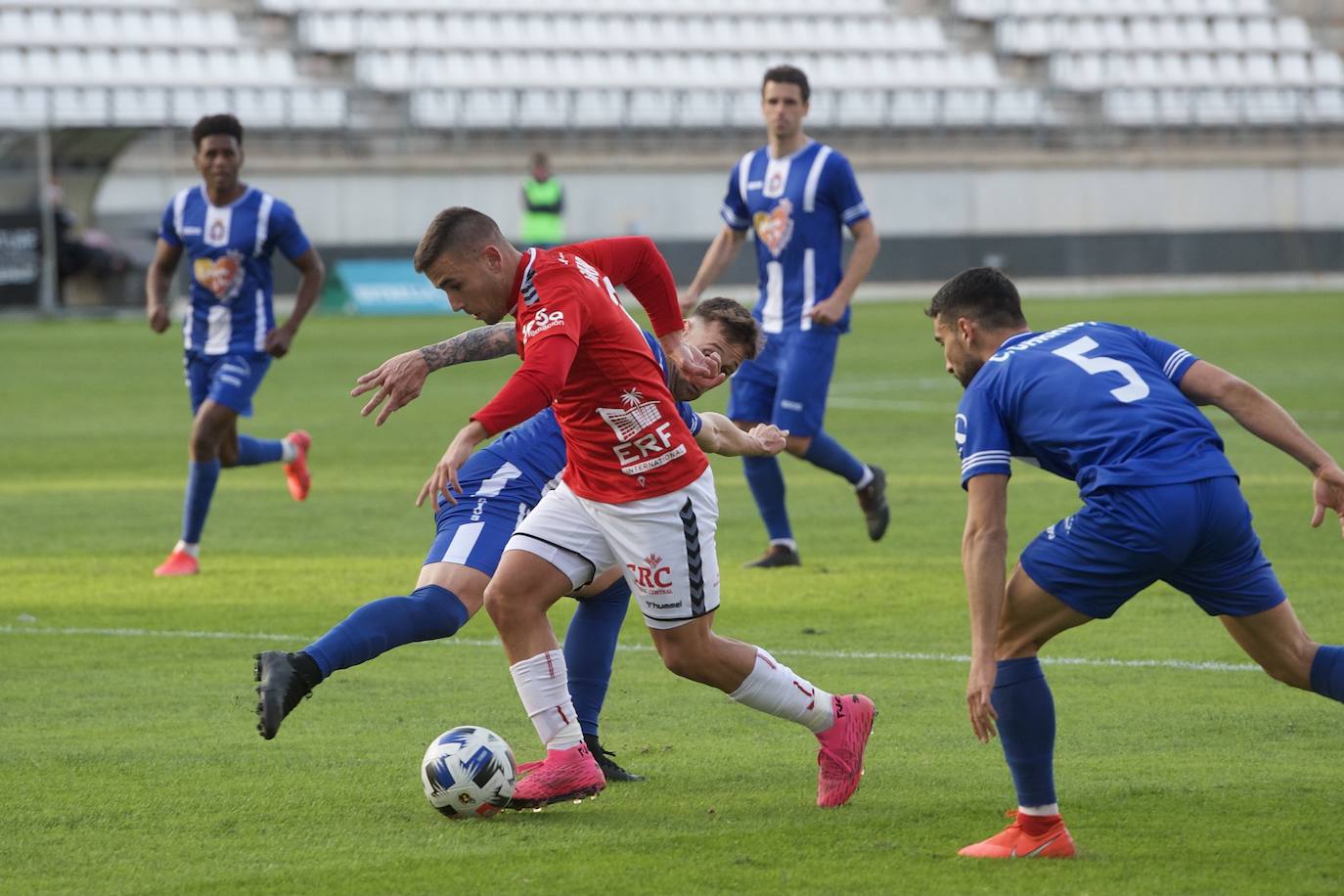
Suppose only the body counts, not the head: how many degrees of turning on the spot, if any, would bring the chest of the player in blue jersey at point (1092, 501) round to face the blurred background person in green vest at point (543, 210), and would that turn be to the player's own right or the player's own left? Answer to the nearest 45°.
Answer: approximately 45° to the player's own right

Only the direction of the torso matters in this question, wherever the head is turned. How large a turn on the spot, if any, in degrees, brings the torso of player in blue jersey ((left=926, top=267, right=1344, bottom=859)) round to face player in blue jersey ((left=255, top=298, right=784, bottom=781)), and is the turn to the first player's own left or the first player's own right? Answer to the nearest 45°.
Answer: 0° — they already face them

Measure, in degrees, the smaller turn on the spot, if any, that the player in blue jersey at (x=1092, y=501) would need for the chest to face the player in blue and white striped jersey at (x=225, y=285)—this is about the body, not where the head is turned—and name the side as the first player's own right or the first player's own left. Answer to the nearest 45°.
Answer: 0° — they already face them

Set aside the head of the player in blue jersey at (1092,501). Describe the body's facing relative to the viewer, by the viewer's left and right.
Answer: facing away from the viewer and to the left of the viewer

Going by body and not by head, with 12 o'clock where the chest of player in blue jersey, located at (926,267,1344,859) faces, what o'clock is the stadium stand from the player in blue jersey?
The stadium stand is roughly at 1 o'clock from the player in blue jersey.

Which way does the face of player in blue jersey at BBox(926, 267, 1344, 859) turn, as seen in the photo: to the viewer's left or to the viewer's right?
to the viewer's left

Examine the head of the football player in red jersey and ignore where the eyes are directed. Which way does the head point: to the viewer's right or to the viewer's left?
to the viewer's left

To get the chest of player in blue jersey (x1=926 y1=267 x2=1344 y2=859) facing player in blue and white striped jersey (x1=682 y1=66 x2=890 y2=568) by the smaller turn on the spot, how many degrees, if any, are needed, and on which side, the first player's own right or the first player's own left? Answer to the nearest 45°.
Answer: approximately 45° to the first player's own right

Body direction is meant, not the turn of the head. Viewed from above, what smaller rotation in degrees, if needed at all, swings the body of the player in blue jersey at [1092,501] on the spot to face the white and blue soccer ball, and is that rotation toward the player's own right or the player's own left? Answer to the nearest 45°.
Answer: approximately 45° to the player's own left

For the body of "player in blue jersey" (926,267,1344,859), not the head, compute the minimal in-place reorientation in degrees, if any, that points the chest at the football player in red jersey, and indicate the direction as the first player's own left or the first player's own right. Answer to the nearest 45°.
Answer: approximately 45° to the first player's own left

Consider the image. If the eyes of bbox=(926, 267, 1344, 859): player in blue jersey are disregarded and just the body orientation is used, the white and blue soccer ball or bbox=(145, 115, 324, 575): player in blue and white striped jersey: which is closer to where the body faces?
the player in blue and white striped jersey
